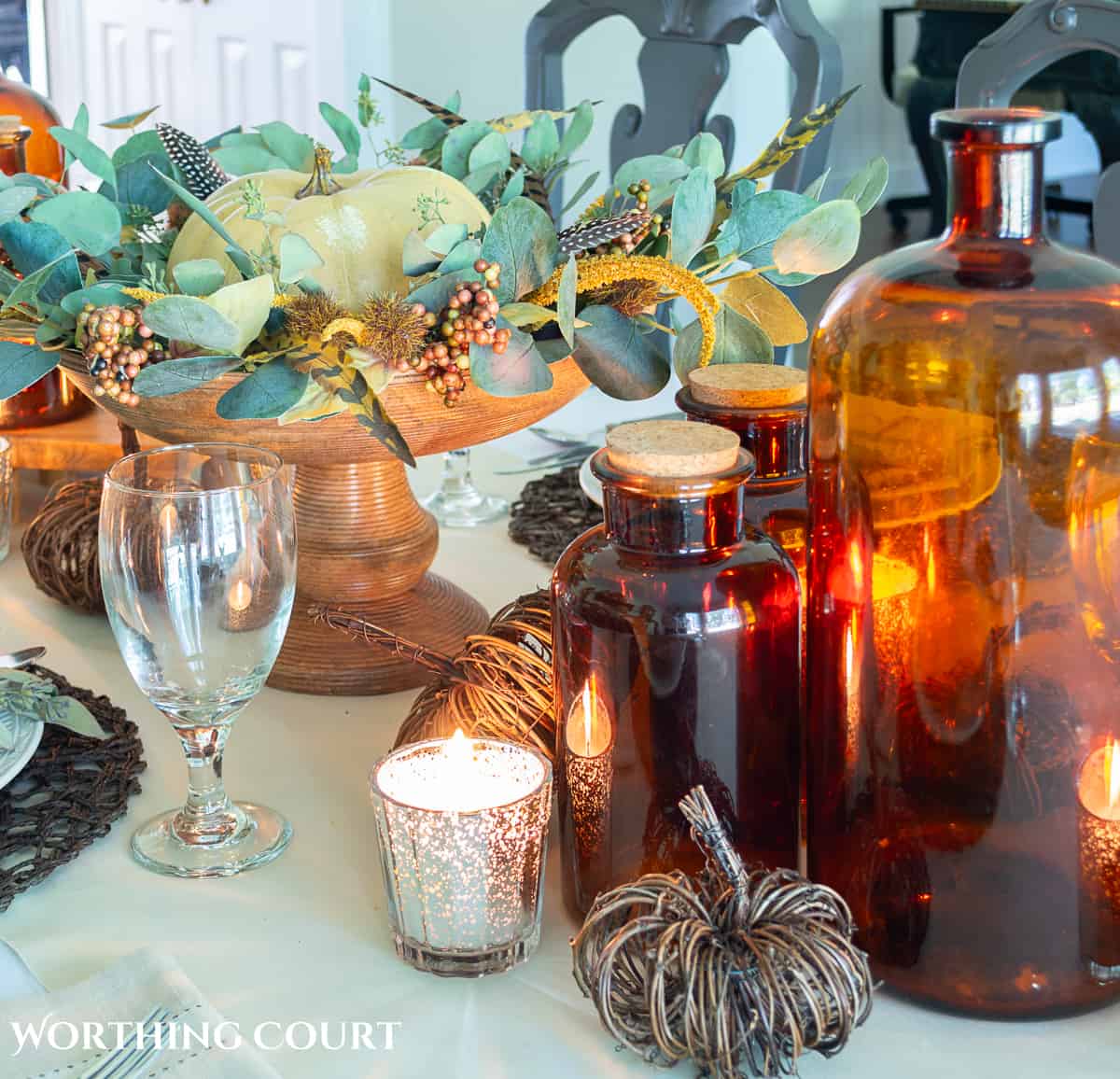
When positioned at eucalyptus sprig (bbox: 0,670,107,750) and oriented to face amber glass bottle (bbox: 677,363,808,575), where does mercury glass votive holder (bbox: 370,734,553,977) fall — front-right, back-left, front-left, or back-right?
front-right

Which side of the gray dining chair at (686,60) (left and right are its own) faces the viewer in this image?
front

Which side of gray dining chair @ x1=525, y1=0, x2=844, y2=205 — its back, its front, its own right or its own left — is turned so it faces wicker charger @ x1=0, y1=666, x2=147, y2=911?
front

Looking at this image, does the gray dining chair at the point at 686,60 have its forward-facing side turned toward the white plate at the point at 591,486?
yes

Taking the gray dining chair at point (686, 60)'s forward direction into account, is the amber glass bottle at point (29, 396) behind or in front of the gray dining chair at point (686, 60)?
in front

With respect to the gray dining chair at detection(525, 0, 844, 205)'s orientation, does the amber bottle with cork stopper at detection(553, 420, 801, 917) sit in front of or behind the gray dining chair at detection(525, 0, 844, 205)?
in front

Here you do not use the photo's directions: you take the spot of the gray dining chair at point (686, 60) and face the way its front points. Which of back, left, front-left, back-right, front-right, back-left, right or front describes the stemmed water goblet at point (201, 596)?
front

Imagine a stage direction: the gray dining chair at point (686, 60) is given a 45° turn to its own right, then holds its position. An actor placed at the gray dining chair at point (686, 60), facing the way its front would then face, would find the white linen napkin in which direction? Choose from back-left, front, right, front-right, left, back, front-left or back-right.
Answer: front-left

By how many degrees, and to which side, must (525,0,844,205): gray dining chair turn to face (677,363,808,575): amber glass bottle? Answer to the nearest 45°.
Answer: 0° — it already faces it

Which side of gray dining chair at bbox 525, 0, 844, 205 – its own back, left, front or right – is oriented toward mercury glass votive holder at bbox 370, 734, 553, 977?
front

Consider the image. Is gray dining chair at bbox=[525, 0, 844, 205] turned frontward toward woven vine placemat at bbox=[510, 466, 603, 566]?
yes

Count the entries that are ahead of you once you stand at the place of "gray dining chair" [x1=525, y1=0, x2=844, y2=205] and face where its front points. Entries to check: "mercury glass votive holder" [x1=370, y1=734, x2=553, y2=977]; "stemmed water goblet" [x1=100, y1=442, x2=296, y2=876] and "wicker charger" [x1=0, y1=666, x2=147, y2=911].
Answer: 3

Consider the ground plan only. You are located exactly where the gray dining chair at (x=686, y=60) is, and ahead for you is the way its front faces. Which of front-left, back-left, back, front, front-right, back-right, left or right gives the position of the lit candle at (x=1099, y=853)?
front
